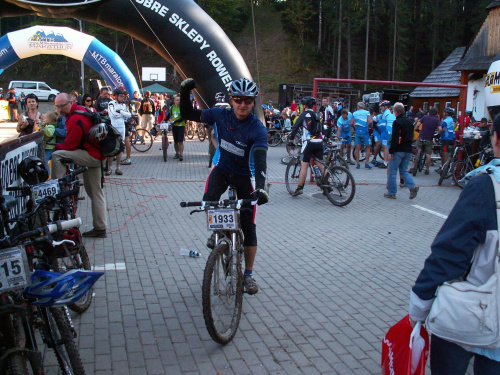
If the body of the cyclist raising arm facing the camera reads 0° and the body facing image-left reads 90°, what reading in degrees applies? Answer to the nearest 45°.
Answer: approximately 0°

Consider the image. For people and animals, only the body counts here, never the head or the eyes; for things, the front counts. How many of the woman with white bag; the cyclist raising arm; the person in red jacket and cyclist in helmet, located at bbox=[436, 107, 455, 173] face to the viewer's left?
2

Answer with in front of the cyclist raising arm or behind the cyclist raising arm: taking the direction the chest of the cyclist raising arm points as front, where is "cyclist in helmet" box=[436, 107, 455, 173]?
behind

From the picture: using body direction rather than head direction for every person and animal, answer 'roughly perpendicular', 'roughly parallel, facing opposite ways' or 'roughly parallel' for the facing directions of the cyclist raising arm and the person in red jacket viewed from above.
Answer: roughly perpendicular

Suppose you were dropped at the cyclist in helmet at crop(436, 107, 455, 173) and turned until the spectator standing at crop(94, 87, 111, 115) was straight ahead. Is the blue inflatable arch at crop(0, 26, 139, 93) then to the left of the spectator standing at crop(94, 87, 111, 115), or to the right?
right
